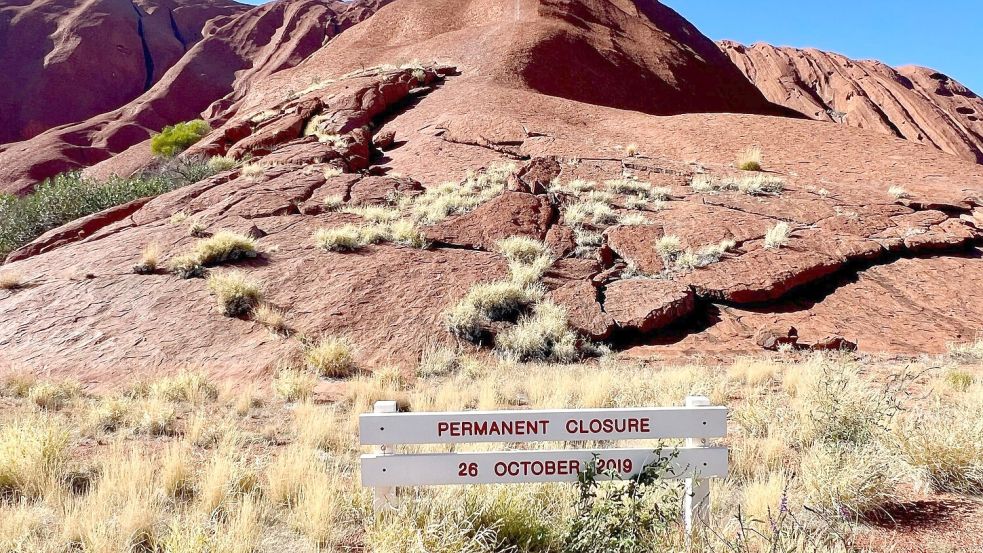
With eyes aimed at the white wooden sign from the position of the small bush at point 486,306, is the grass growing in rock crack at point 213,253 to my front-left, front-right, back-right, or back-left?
back-right

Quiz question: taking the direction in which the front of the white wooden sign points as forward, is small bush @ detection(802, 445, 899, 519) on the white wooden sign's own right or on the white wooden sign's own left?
on the white wooden sign's own left

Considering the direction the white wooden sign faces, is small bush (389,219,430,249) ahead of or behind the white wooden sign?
behind

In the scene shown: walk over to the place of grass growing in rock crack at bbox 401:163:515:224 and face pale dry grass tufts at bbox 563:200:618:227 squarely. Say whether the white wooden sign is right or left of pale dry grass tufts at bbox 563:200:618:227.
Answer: right

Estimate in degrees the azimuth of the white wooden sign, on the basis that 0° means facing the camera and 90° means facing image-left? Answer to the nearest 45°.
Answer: approximately 0°

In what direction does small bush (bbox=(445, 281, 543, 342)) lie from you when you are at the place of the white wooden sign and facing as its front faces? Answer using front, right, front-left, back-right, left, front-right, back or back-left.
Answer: back
